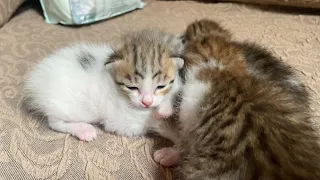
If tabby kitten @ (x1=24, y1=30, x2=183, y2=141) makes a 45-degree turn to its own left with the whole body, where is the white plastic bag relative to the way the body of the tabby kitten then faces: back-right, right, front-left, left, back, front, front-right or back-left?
left

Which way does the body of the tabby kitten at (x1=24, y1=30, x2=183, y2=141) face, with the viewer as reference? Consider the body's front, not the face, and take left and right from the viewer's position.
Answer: facing the viewer and to the right of the viewer

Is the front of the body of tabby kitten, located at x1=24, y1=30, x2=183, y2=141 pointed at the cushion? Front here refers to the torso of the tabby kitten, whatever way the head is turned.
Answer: no
